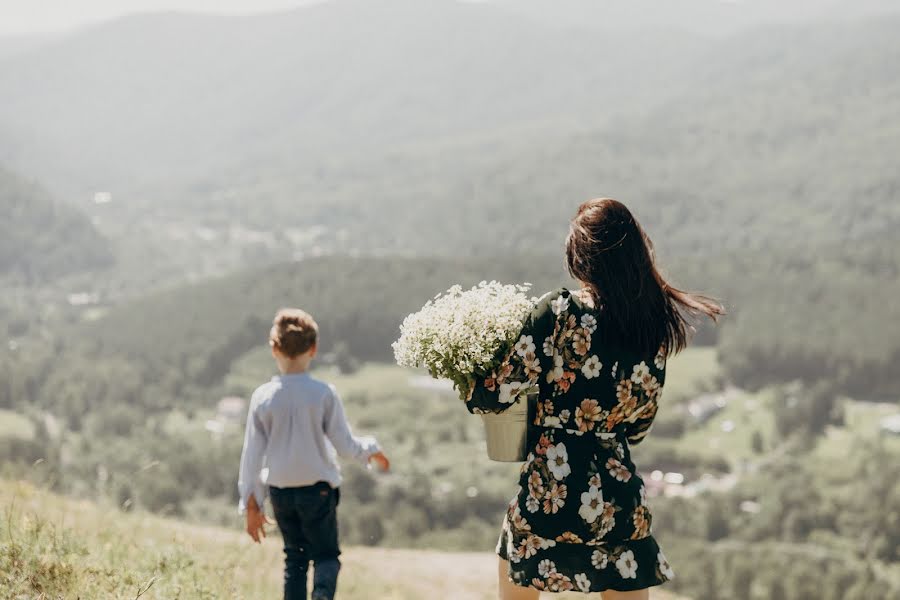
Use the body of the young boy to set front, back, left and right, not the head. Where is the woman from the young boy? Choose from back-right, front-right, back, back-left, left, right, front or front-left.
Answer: back-right

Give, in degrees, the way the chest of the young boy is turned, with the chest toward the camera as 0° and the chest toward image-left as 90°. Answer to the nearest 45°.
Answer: approximately 180°

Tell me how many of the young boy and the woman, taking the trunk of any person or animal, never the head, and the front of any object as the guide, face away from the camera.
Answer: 2

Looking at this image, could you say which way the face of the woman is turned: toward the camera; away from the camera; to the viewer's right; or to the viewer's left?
away from the camera

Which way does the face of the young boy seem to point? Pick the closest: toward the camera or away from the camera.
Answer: away from the camera

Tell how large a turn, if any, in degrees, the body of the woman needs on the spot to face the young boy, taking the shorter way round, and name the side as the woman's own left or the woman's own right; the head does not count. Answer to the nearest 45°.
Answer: approximately 45° to the woman's own left

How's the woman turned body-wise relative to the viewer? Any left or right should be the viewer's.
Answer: facing away from the viewer
